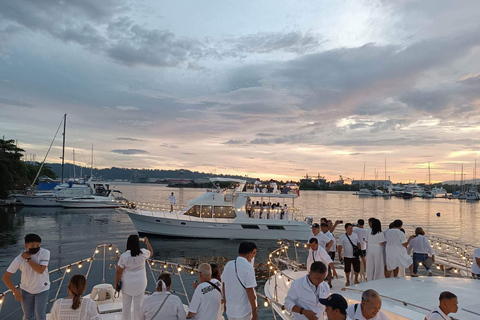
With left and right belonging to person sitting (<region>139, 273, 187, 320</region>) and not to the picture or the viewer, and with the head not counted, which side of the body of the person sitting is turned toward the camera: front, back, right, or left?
back

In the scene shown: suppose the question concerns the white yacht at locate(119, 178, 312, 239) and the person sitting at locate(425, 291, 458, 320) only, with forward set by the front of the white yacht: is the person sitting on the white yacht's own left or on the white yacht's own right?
on the white yacht's own left

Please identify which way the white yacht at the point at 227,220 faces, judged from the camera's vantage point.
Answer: facing to the left of the viewer

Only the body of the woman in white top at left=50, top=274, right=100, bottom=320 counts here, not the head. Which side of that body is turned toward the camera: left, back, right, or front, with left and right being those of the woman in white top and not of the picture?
back

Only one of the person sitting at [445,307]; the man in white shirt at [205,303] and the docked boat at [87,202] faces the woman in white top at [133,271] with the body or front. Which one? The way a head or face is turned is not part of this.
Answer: the man in white shirt

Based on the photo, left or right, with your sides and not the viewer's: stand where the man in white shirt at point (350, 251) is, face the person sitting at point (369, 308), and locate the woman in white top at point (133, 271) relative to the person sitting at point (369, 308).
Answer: right

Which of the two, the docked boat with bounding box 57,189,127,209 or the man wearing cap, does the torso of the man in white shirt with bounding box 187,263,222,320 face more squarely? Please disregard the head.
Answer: the docked boat

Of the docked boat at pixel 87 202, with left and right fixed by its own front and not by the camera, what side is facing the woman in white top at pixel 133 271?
left

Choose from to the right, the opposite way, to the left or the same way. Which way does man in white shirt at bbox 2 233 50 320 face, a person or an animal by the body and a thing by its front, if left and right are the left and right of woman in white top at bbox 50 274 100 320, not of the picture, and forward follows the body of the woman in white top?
the opposite way

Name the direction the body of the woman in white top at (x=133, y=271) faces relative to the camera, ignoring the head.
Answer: away from the camera

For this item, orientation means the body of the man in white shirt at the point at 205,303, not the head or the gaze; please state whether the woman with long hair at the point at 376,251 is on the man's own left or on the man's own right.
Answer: on the man's own right
